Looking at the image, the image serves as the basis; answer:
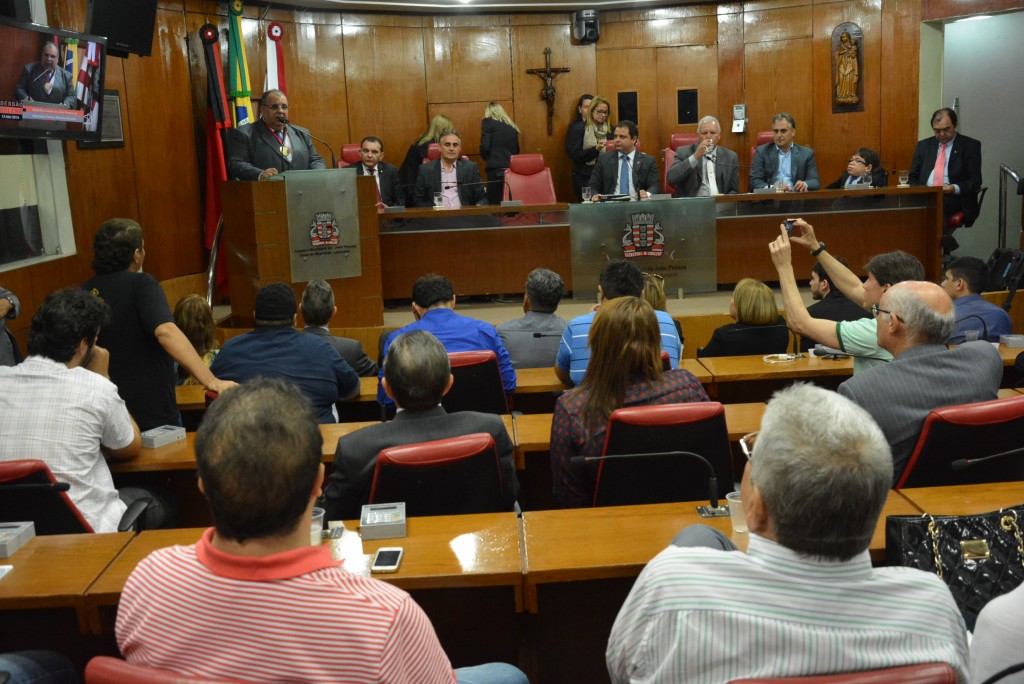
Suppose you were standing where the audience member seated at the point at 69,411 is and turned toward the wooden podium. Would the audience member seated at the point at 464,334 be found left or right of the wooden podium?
right

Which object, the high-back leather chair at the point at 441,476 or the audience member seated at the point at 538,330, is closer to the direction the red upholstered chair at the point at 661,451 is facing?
the audience member seated

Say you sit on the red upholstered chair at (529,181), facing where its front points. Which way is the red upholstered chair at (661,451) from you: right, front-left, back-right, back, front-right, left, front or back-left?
front

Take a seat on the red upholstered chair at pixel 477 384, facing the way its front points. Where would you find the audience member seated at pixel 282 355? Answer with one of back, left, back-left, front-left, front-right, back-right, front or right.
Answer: left

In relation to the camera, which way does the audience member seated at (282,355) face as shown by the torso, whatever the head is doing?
away from the camera

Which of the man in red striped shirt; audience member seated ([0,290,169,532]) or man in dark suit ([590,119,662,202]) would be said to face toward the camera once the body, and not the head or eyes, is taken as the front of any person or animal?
the man in dark suit

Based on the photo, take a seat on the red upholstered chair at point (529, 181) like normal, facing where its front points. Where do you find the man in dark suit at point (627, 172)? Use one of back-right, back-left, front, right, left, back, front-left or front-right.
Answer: front-left

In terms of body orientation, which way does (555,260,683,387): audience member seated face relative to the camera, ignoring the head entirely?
away from the camera

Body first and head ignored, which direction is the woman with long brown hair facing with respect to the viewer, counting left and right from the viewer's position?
facing away from the viewer

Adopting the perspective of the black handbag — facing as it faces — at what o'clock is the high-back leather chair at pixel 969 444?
The high-back leather chair is roughly at 6 o'clock from the black handbag.

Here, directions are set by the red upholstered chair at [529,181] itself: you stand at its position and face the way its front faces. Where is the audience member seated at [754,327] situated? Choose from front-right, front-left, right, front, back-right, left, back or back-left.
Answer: front

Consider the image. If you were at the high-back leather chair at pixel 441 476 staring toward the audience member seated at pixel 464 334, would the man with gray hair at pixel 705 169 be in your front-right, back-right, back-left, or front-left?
front-right

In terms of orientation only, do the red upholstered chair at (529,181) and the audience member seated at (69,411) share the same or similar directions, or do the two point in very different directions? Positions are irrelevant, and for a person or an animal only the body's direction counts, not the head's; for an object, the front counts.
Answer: very different directions

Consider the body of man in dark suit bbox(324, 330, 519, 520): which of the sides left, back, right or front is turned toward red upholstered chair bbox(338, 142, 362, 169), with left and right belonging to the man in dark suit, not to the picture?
front

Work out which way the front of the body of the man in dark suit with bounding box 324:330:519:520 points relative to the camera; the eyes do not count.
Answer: away from the camera

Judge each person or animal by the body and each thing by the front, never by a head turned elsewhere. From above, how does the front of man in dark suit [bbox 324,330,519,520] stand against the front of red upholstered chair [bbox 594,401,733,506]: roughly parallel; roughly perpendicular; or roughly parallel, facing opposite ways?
roughly parallel

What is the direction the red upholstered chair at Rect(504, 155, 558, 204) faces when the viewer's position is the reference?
facing the viewer

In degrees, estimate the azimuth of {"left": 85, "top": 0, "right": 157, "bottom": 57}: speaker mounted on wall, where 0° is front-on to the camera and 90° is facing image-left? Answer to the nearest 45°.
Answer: approximately 315°

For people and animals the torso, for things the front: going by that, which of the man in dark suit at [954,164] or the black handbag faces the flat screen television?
the man in dark suit
